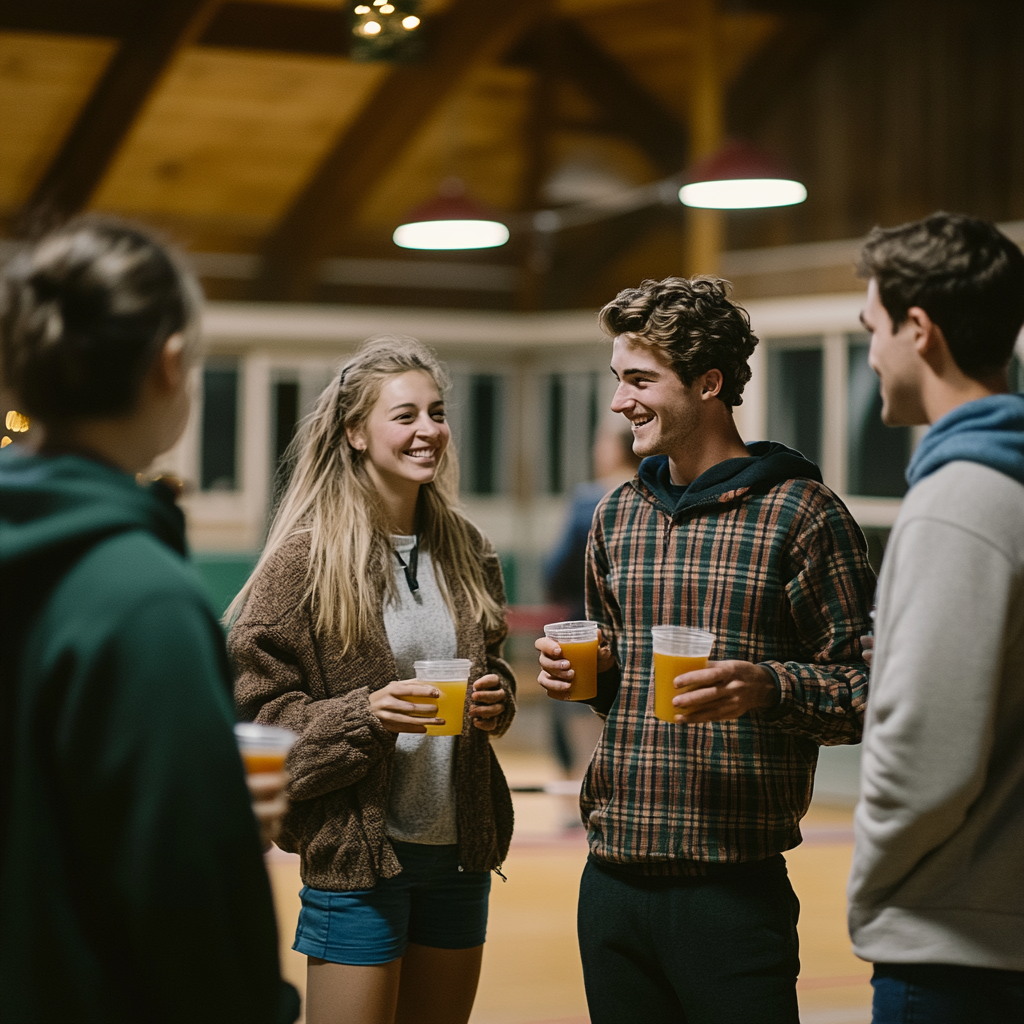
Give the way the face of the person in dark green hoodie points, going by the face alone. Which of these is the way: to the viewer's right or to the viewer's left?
to the viewer's right

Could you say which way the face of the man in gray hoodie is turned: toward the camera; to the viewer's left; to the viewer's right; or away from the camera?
to the viewer's left

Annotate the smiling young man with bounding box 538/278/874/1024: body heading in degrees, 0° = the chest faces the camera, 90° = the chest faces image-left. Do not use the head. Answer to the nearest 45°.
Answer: approximately 45°

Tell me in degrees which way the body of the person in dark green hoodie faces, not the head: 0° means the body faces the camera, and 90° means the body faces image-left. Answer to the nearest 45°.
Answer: approximately 225°

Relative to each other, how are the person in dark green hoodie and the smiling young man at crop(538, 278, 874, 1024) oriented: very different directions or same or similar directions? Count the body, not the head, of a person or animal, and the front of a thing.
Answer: very different directions

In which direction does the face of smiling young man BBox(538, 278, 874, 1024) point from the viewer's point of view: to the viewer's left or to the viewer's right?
to the viewer's left
